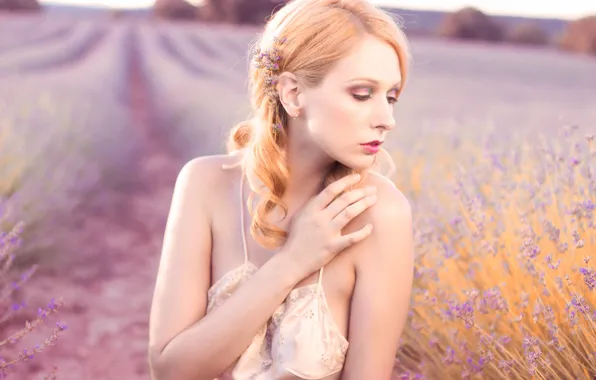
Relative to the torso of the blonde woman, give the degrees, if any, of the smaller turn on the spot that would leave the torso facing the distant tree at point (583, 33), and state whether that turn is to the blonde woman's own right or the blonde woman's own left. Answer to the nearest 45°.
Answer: approximately 135° to the blonde woman's own left

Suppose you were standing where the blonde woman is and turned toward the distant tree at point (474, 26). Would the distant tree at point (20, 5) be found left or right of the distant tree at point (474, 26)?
left

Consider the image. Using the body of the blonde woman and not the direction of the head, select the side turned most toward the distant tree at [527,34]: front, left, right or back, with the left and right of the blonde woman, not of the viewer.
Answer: back

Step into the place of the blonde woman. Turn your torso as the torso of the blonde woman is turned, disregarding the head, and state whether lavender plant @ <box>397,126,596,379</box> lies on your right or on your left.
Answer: on your left

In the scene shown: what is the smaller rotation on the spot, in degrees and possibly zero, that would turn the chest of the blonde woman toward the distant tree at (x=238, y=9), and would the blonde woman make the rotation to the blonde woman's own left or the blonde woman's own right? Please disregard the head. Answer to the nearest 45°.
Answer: approximately 180°

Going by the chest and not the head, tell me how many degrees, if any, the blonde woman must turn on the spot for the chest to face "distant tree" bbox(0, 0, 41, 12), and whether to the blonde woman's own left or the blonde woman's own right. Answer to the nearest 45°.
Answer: approximately 180°

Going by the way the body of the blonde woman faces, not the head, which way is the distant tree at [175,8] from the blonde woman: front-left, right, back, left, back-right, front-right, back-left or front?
back

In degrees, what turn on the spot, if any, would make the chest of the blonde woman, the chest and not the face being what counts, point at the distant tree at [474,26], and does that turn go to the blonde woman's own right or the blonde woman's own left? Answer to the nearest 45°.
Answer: approximately 180°

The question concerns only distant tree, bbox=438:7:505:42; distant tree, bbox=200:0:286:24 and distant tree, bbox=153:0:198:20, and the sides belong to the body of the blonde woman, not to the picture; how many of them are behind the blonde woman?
3

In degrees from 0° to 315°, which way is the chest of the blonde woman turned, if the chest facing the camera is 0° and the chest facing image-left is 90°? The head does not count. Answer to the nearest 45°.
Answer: approximately 0°
